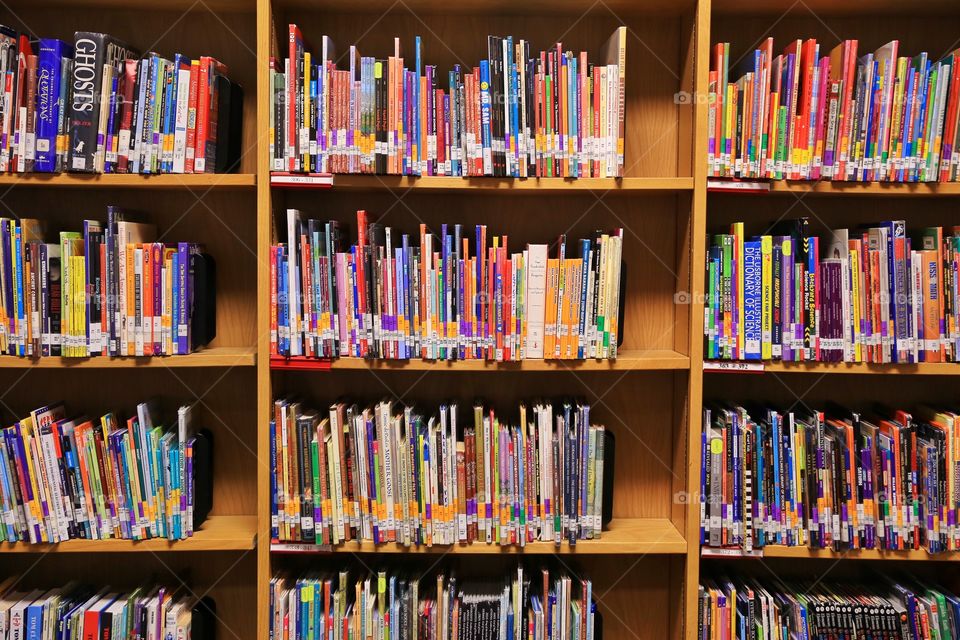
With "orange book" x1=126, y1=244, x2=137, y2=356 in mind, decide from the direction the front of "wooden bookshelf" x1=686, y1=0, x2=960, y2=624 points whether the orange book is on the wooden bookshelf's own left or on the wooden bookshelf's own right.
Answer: on the wooden bookshelf's own right
